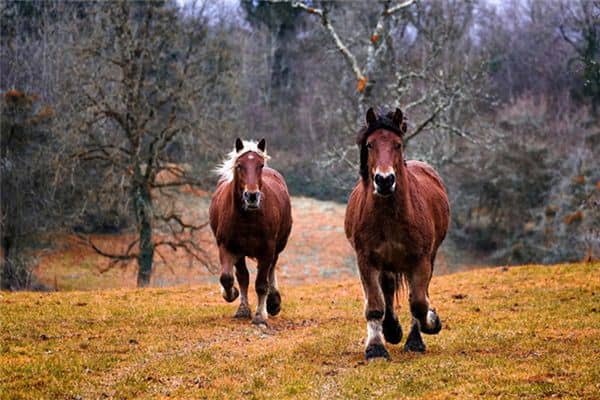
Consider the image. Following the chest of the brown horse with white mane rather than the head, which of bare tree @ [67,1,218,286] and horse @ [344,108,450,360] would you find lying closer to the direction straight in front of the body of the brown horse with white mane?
the horse

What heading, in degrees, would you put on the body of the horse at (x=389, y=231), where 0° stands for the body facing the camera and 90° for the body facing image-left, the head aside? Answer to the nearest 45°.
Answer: approximately 0°

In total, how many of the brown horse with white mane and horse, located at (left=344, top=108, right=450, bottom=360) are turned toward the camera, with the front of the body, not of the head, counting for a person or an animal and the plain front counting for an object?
2

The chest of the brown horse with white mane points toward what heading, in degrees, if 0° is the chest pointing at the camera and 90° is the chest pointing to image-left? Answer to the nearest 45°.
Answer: approximately 0°

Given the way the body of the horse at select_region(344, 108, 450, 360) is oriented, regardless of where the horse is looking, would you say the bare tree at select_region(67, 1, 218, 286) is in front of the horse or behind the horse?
behind

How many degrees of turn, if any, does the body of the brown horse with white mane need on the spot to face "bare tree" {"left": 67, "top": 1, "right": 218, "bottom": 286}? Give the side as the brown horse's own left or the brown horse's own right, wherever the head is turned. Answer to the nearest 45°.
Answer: approximately 180°

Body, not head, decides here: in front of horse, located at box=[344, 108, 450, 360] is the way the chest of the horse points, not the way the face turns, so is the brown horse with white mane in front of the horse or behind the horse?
behind
